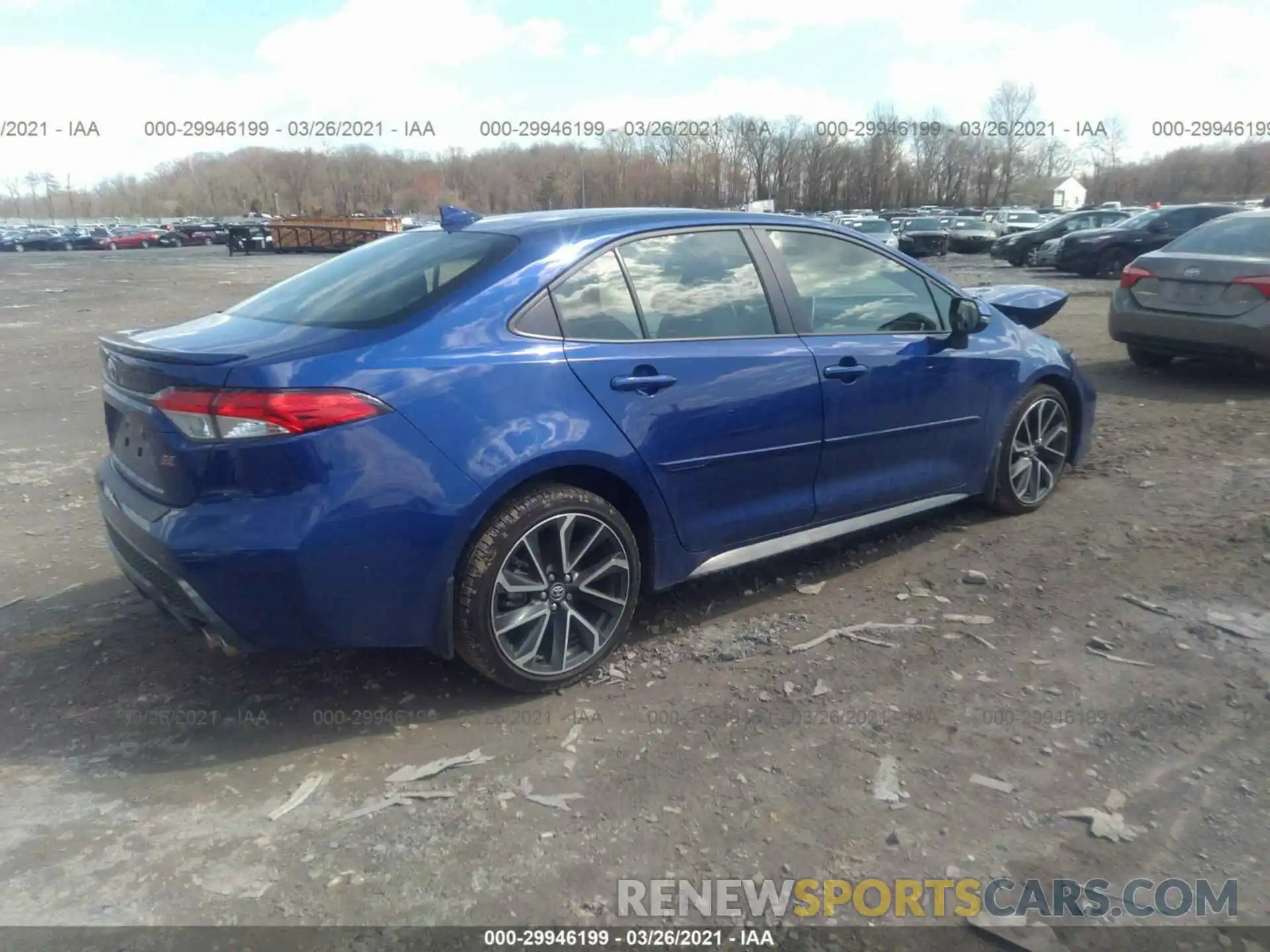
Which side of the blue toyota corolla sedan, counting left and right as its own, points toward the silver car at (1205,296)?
front

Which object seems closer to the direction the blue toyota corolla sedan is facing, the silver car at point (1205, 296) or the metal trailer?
the silver car

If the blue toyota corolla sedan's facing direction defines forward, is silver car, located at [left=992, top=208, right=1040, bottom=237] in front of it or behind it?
in front

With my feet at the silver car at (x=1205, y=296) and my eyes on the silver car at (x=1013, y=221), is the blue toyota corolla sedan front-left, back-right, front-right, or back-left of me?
back-left

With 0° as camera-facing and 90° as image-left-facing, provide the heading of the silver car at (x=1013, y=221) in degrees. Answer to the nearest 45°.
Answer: approximately 45°

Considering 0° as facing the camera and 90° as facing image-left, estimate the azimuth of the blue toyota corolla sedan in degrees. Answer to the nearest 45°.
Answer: approximately 225°

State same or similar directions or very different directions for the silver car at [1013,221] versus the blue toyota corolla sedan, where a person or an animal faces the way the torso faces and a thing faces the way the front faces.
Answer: very different directions

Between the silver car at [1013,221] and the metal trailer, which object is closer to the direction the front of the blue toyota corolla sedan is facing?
the silver car

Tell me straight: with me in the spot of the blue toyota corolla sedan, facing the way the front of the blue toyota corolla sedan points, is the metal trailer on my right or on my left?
on my left
